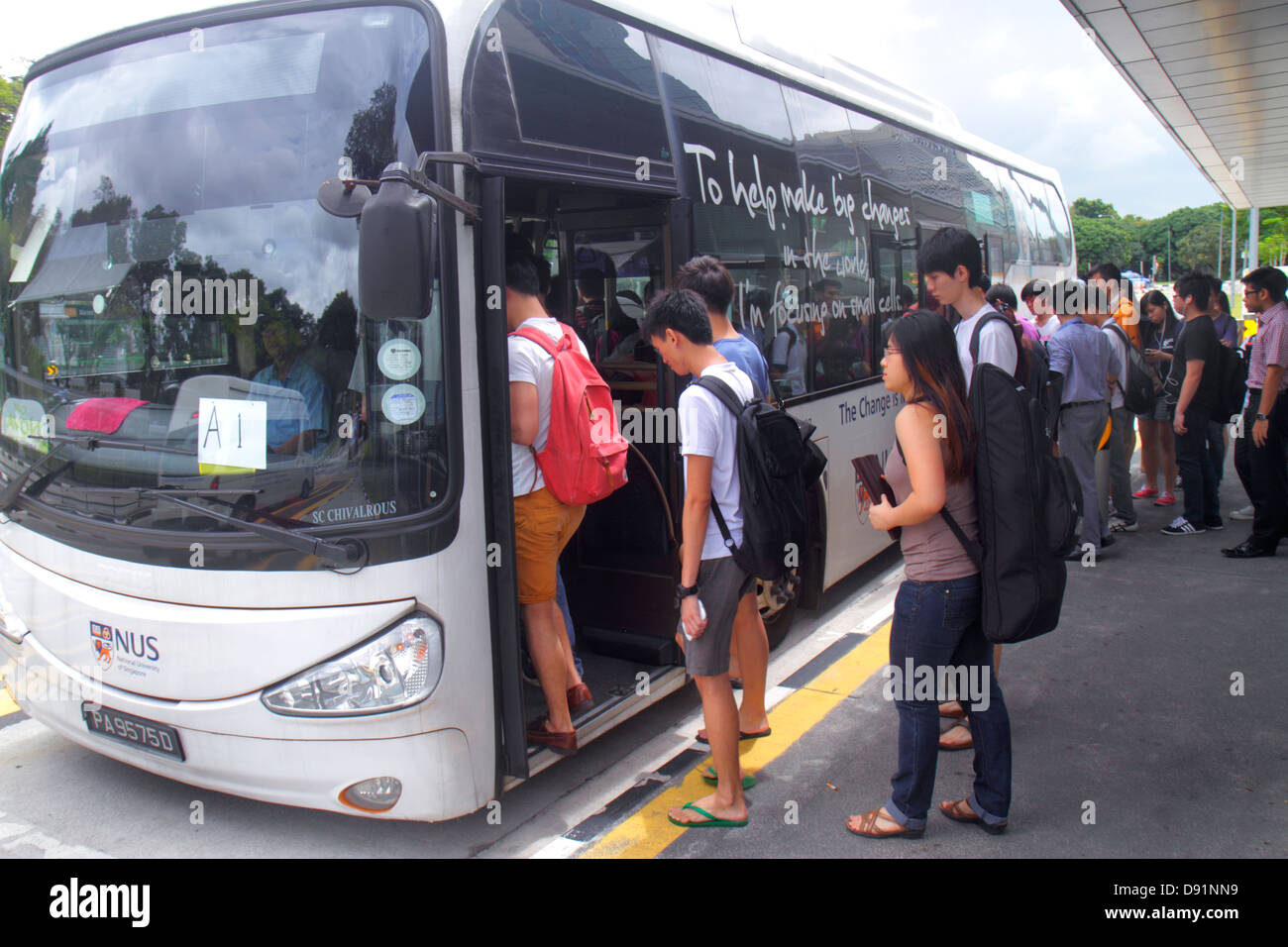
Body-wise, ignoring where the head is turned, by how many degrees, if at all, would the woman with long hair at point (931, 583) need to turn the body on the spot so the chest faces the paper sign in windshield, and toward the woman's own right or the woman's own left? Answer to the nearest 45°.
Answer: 0° — they already face it

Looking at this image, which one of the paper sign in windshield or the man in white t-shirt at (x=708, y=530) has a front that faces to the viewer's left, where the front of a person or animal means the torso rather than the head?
the man in white t-shirt

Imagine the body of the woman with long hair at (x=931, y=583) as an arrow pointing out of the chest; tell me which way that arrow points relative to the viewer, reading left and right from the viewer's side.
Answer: facing to the left of the viewer

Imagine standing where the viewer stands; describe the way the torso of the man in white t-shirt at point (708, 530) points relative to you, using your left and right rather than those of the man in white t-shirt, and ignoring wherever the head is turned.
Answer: facing to the left of the viewer

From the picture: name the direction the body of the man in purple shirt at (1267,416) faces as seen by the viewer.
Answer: to the viewer's left
